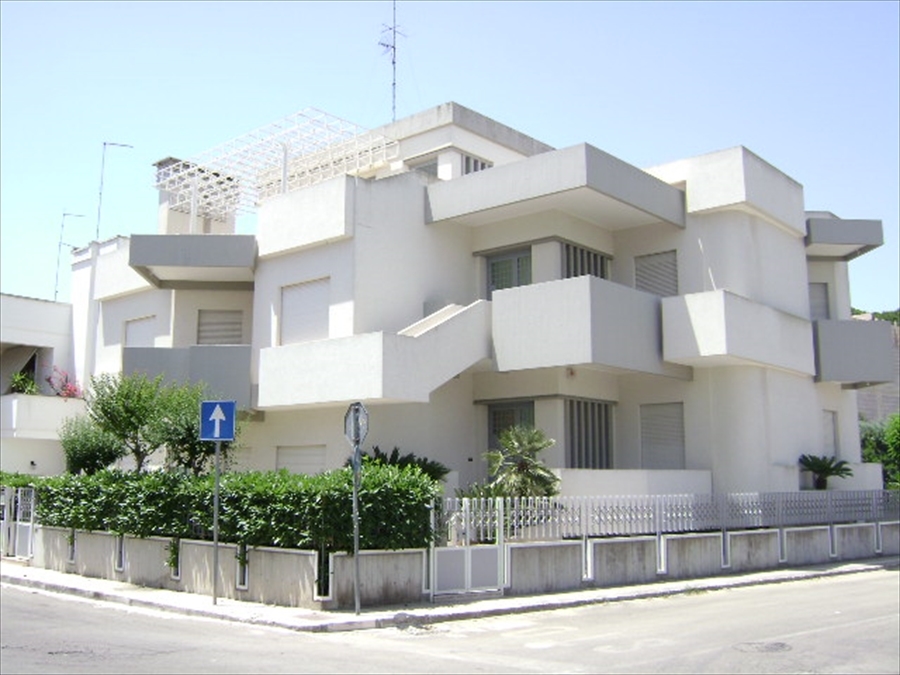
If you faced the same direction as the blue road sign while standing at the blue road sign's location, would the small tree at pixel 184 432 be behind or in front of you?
behind

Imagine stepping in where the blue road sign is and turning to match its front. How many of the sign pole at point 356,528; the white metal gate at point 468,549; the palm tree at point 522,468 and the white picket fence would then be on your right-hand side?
0

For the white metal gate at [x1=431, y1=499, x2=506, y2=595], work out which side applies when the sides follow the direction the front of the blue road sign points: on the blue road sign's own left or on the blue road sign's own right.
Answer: on the blue road sign's own left

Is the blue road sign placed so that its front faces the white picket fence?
no

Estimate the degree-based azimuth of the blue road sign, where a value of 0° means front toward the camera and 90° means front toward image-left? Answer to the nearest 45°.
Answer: approximately 0°
